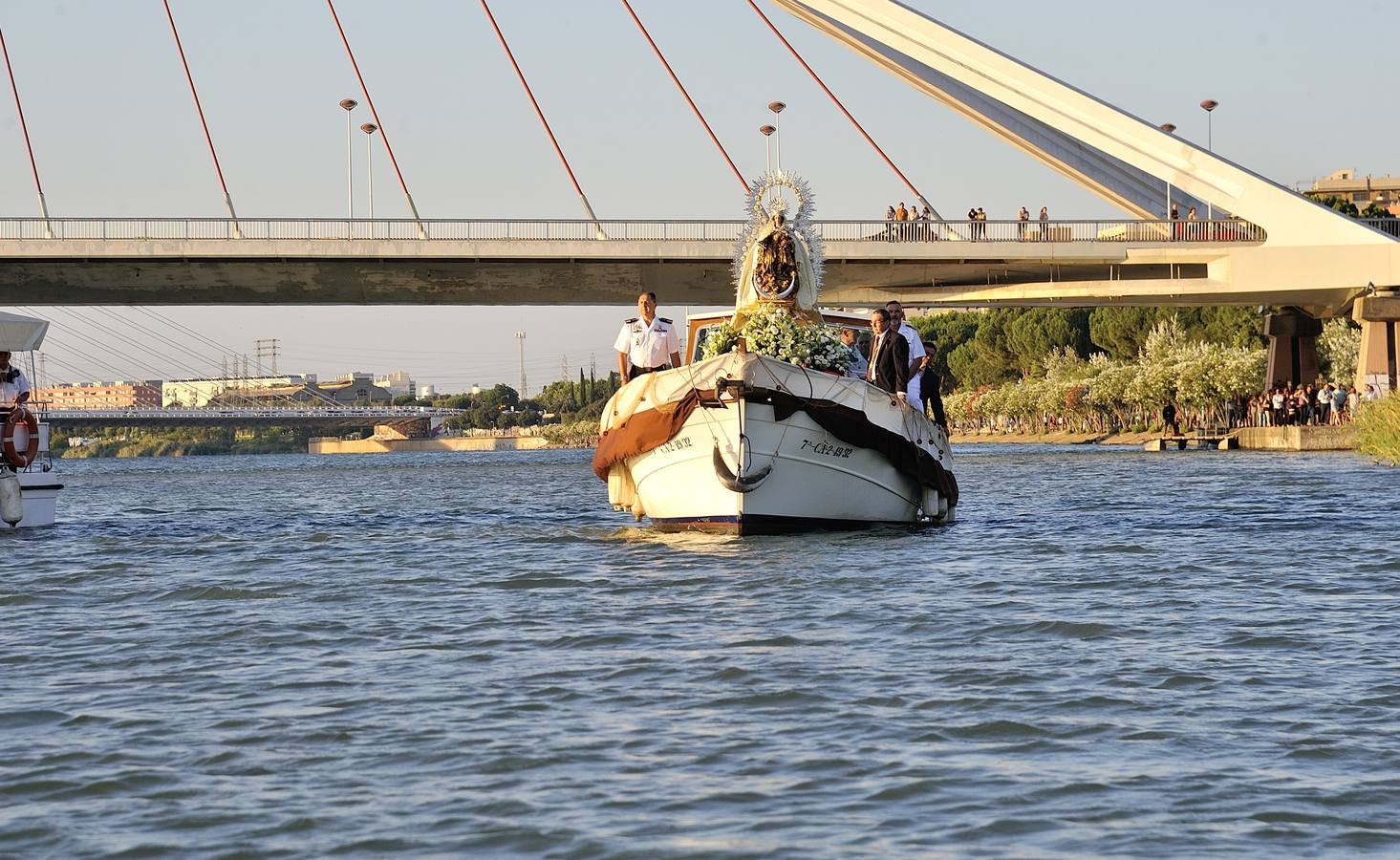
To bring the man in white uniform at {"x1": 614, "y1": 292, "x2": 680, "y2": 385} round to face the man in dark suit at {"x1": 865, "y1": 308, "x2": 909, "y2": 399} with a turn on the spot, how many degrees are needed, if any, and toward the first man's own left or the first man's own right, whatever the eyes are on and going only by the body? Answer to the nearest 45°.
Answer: approximately 90° to the first man's own left

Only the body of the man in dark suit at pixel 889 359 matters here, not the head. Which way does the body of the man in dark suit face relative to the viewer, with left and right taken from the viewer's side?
facing the viewer and to the left of the viewer

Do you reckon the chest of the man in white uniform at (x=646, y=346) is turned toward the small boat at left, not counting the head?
no

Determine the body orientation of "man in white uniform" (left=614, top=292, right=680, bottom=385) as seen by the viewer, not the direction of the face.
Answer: toward the camera

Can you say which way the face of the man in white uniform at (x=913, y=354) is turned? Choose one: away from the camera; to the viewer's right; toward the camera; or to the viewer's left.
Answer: toward the camera

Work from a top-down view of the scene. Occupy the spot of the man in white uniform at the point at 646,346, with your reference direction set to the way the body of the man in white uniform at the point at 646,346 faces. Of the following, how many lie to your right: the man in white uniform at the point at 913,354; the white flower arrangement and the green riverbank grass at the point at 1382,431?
0

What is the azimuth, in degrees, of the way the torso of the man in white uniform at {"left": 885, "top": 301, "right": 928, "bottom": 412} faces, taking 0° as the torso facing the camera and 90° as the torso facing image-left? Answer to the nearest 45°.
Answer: approximately 45°

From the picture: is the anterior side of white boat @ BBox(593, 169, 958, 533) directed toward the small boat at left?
no

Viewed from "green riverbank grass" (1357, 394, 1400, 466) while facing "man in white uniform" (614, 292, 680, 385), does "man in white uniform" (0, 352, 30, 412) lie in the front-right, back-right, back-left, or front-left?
front-right

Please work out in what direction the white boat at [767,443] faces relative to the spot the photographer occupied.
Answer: facing the viewer
